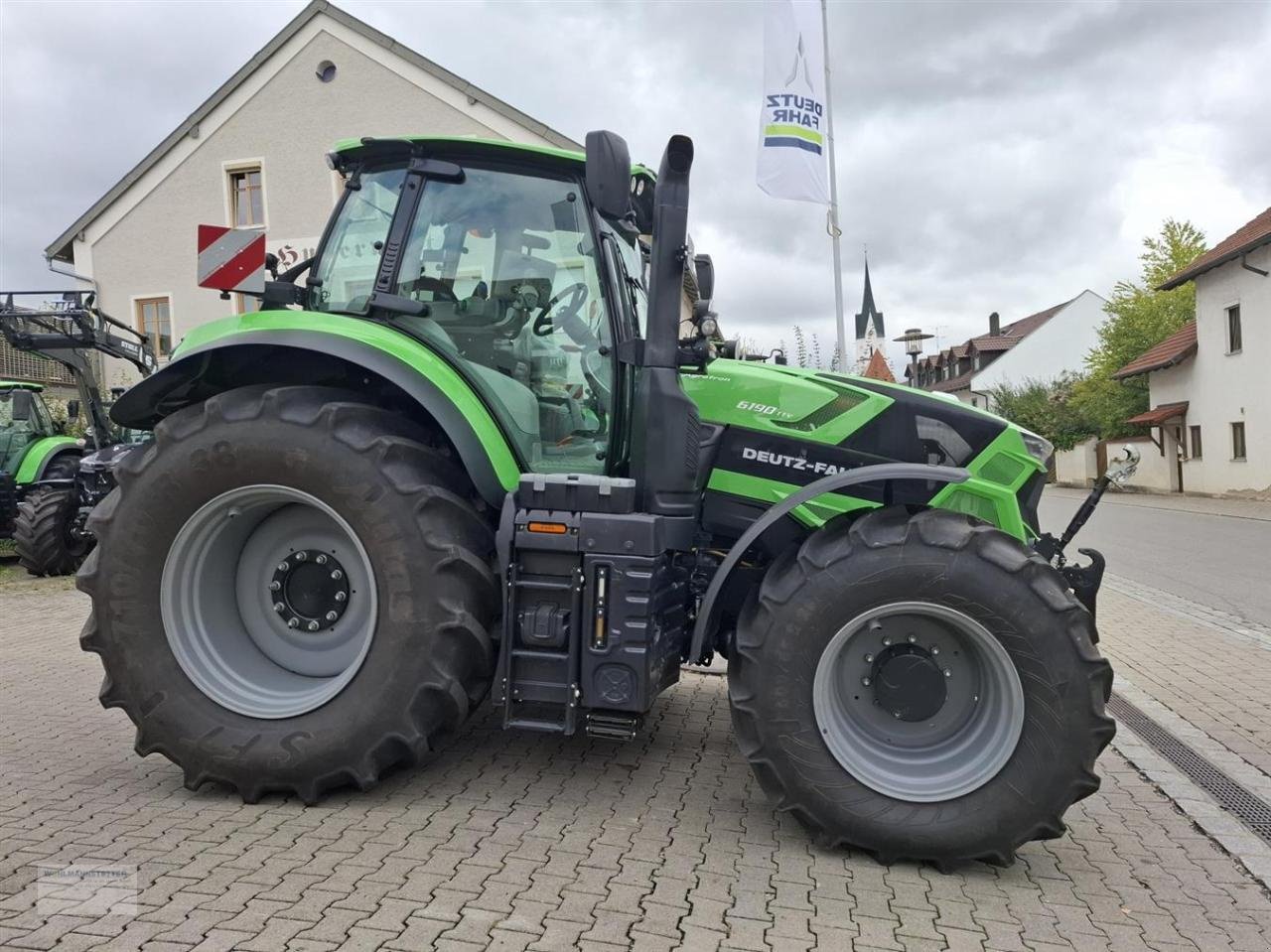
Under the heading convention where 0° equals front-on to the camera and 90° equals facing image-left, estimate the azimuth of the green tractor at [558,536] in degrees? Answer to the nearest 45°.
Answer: approximately 270°

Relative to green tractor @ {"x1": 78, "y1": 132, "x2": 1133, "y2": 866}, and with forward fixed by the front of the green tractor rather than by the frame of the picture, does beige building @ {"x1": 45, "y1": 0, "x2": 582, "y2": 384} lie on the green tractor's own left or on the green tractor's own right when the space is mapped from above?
on the green tractor's own left

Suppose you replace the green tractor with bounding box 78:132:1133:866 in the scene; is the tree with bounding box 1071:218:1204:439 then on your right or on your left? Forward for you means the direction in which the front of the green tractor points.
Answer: on your left

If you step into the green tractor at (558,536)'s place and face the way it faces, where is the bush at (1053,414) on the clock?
The bush is roughly at 10 o'clock from the green tractor.

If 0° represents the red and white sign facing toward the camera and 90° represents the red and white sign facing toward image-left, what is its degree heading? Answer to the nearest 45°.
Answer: approximately 0°
